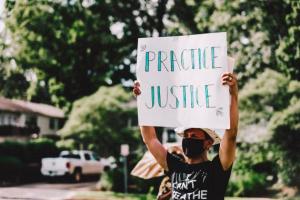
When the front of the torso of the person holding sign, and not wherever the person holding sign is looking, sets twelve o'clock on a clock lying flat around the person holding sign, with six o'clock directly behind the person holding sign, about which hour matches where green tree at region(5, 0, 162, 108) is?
The green tree is roughly at 4 o'clock from the person holding sign.

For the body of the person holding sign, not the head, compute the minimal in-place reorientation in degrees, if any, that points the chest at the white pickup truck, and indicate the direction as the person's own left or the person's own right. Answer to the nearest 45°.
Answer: approximately 135° to the person's own right

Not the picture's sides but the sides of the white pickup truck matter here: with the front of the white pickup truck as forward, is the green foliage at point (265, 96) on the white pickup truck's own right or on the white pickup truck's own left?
on the white pickup truck's own right

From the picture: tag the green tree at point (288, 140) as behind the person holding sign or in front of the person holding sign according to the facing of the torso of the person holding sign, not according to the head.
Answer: behind

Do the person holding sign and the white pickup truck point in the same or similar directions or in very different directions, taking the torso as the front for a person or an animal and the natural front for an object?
very different directions

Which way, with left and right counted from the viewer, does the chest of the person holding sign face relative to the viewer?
facing the viewer and to the left of the viewer

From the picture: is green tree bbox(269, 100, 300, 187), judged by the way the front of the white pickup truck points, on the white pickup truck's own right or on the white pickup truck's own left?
on the white pickup truck's own right

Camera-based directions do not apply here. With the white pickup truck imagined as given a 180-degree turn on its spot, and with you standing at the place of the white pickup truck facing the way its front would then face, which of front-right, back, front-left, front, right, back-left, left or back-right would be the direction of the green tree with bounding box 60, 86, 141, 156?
back-right

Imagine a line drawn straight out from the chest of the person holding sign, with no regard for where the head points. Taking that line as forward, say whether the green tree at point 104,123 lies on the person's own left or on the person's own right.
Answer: on the person's own right
